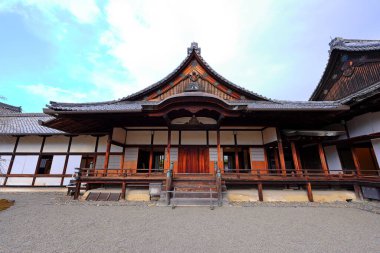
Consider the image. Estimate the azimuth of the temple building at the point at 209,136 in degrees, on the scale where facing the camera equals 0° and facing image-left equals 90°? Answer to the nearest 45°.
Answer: approximately 0°
